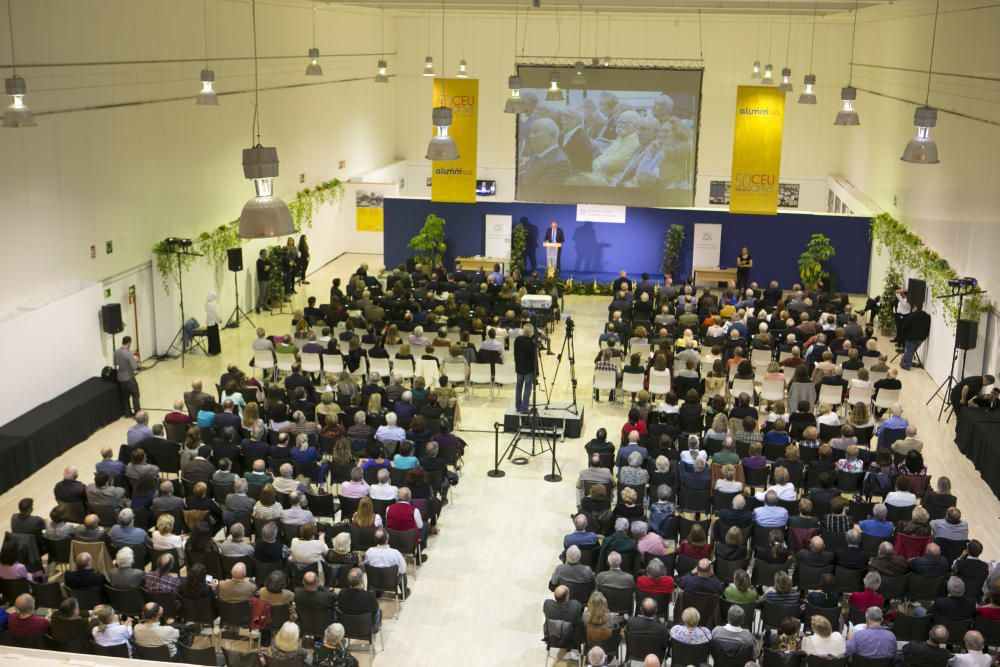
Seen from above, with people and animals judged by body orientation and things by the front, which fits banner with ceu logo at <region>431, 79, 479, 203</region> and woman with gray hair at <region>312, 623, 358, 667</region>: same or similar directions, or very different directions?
very different directions

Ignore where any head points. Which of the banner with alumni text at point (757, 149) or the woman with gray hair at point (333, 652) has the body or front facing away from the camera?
the woman with gray hair

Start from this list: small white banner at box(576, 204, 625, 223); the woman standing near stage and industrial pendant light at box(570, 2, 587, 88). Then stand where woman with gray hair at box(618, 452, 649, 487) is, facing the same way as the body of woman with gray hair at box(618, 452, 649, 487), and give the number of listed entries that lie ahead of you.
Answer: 3

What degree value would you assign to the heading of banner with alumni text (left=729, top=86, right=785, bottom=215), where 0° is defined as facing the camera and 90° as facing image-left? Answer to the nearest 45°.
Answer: approximately 0°

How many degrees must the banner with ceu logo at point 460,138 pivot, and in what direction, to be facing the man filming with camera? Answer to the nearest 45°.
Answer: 0° — it already faces them

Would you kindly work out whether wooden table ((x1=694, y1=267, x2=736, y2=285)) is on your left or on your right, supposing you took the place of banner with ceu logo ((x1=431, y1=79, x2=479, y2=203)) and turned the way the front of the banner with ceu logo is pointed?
on your left

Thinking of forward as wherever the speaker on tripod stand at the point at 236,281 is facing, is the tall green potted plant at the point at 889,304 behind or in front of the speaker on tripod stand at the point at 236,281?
in front

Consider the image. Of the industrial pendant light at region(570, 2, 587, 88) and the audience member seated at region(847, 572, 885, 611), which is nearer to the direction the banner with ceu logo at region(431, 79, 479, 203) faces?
the audience member seated

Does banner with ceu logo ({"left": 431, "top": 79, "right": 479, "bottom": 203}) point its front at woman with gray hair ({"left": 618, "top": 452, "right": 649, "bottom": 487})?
yes

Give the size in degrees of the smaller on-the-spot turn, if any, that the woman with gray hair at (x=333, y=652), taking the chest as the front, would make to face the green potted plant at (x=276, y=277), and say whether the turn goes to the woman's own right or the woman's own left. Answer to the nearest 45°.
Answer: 0° — they already face it

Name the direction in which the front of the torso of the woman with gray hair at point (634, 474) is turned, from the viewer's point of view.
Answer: away from the camera

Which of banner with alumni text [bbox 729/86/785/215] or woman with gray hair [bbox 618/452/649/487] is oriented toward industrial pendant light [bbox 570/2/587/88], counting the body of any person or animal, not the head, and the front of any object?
the woman with gray hair

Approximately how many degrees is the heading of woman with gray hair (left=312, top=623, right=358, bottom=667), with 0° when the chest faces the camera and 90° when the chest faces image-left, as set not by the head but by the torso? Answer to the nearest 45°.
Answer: approximately 180°
